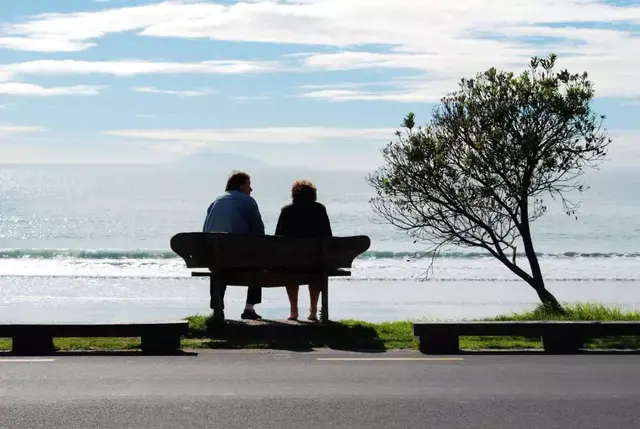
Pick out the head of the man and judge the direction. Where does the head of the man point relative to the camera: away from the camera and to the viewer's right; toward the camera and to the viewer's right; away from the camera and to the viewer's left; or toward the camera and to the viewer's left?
away from the camera and to the viewer's right

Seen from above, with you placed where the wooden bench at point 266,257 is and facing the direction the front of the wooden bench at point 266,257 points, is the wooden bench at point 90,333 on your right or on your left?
on your left

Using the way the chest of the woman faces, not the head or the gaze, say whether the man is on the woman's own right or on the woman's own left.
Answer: on the woman's own left

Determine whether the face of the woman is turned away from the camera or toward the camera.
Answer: away from the camera

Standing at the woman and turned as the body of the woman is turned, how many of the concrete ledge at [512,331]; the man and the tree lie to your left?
1

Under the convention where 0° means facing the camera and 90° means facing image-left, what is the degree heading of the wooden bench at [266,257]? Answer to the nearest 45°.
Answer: approximately 180°

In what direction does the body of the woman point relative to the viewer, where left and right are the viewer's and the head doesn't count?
facing away from the viewer

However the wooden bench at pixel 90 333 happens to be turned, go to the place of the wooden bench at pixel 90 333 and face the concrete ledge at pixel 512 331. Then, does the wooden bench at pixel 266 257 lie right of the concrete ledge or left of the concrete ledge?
left

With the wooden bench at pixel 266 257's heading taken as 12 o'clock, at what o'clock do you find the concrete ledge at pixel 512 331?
The concrete ledge is roughly at 4 o'clock from the wooden bench.

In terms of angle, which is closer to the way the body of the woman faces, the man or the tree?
the tree

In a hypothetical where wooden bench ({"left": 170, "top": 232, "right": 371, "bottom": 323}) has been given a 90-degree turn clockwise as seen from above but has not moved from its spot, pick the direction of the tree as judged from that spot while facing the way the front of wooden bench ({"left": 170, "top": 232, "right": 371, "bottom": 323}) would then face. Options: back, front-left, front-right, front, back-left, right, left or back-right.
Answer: front-left

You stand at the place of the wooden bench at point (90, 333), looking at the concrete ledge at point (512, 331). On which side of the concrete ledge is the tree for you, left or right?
left
